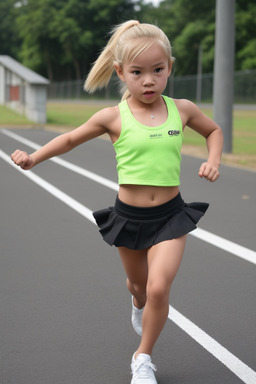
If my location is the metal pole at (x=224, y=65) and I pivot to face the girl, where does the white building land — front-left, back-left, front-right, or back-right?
back-right

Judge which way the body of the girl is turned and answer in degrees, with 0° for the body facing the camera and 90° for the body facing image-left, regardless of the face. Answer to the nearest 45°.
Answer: approximately 0°

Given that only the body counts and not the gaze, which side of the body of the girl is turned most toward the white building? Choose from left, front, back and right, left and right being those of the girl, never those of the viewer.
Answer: back

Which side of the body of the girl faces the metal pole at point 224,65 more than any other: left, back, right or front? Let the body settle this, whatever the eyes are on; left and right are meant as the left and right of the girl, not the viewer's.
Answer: back

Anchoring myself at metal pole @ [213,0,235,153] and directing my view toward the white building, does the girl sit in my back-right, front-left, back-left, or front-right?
back-left
